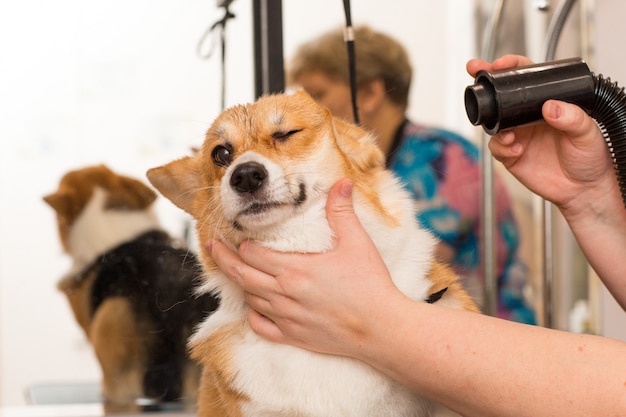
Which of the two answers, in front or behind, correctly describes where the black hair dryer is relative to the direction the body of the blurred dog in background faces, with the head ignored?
behind

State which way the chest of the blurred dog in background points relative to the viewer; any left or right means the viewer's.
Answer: facing away from the viewer and to the left of the viewer

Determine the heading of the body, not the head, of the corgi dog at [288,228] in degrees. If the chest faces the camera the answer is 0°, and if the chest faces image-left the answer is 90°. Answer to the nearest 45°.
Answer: approximately 0°
